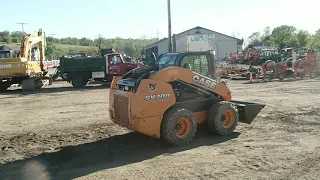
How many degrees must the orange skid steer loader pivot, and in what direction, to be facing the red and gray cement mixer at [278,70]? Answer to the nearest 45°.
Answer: approximately 45° to its left

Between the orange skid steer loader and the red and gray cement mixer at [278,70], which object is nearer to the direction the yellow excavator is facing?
the red and gray cement mixer

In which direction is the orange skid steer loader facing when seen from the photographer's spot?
facing away from the viewer and to the right of the viewer

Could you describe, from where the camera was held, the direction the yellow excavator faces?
facing to the right of the viewer

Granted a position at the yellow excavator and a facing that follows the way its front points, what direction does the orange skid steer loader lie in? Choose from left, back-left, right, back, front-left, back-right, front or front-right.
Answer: right

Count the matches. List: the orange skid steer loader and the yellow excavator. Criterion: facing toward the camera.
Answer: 0

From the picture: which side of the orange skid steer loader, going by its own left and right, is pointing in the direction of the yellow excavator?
left

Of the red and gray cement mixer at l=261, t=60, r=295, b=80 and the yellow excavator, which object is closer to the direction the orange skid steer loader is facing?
the red and gray cement mixer

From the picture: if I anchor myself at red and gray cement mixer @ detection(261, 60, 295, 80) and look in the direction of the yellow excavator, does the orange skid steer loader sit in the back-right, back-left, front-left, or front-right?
front-left
